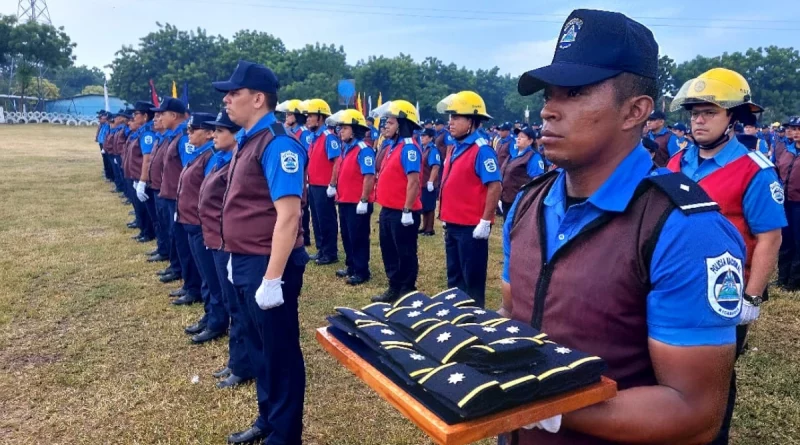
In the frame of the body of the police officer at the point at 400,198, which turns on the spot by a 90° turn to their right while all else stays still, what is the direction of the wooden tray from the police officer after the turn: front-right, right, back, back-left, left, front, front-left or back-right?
back-left

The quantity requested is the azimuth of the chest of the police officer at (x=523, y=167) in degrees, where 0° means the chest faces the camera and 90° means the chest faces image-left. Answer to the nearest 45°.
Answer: approximately 45°

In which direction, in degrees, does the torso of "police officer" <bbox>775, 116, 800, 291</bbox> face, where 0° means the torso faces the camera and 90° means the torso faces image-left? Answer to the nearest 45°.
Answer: approximately 45°

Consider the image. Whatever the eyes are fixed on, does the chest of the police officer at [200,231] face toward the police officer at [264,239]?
no

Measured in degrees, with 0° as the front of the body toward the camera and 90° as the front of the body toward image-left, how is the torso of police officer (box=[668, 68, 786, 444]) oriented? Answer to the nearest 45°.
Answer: approximately 45°

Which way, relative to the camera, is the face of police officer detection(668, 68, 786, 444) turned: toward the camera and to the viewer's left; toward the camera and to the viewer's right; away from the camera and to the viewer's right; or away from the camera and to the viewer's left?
toward the camera and to the viewer's left

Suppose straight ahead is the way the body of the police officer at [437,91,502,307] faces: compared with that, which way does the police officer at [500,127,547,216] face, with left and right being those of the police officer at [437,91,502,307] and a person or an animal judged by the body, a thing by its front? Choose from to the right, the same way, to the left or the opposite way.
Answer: the same way

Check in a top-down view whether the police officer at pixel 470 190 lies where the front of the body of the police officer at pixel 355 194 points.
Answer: no

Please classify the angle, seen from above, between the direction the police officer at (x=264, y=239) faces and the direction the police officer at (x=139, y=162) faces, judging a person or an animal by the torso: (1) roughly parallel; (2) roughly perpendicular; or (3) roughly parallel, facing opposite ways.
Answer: roughly parallel

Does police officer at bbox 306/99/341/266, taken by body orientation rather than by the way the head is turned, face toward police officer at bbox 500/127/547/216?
no

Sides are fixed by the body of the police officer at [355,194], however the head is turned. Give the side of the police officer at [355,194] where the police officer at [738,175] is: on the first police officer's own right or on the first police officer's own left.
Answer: on the first police officer's own left
